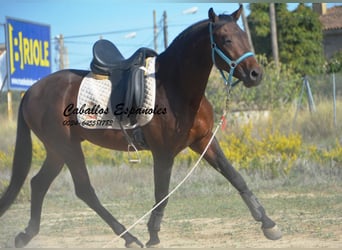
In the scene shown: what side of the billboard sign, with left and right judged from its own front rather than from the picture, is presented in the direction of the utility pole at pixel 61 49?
left

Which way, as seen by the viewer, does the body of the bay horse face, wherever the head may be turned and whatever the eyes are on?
to the viewer's right

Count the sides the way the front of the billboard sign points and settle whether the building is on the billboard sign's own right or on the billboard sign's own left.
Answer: on the billboard sign's own left

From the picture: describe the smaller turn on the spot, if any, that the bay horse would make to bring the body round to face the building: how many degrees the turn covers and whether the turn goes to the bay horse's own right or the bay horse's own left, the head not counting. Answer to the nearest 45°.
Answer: approximately 45° to the bay horse's own left

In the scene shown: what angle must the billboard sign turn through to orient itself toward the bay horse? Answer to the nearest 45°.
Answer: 0° — it already faces it

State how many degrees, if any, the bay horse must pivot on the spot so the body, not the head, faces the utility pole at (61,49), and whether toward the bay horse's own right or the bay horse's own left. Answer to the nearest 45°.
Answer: approximately 135° to the bay horse's own left

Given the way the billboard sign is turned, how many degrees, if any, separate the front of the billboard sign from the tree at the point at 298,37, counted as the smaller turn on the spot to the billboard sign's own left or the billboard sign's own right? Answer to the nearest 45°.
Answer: approximately 90° to the billboard sign's own left

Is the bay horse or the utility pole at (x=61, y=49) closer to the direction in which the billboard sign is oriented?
the bay horse
